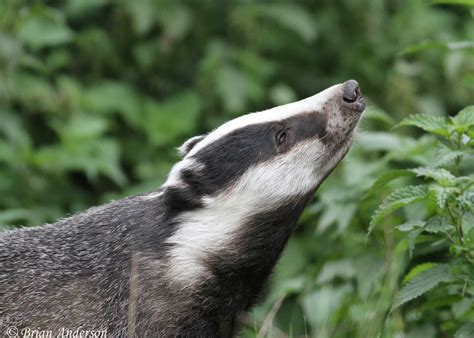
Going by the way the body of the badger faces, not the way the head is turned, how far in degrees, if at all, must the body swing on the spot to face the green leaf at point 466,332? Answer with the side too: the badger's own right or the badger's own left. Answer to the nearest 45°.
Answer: approximately 45° to the badger's own right

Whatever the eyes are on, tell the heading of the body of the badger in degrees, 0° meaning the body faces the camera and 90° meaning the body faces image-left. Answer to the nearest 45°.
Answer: approximately 270°
